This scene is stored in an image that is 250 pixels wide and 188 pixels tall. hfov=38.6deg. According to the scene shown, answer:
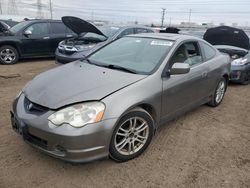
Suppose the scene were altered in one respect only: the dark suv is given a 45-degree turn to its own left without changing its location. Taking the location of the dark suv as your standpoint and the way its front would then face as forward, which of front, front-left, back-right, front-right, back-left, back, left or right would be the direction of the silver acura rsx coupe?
front-left

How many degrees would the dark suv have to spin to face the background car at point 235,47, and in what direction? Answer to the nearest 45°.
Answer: approximately 135° to its left

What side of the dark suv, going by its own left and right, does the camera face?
left

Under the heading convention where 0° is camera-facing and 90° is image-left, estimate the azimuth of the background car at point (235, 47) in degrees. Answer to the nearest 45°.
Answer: approximately 45°
